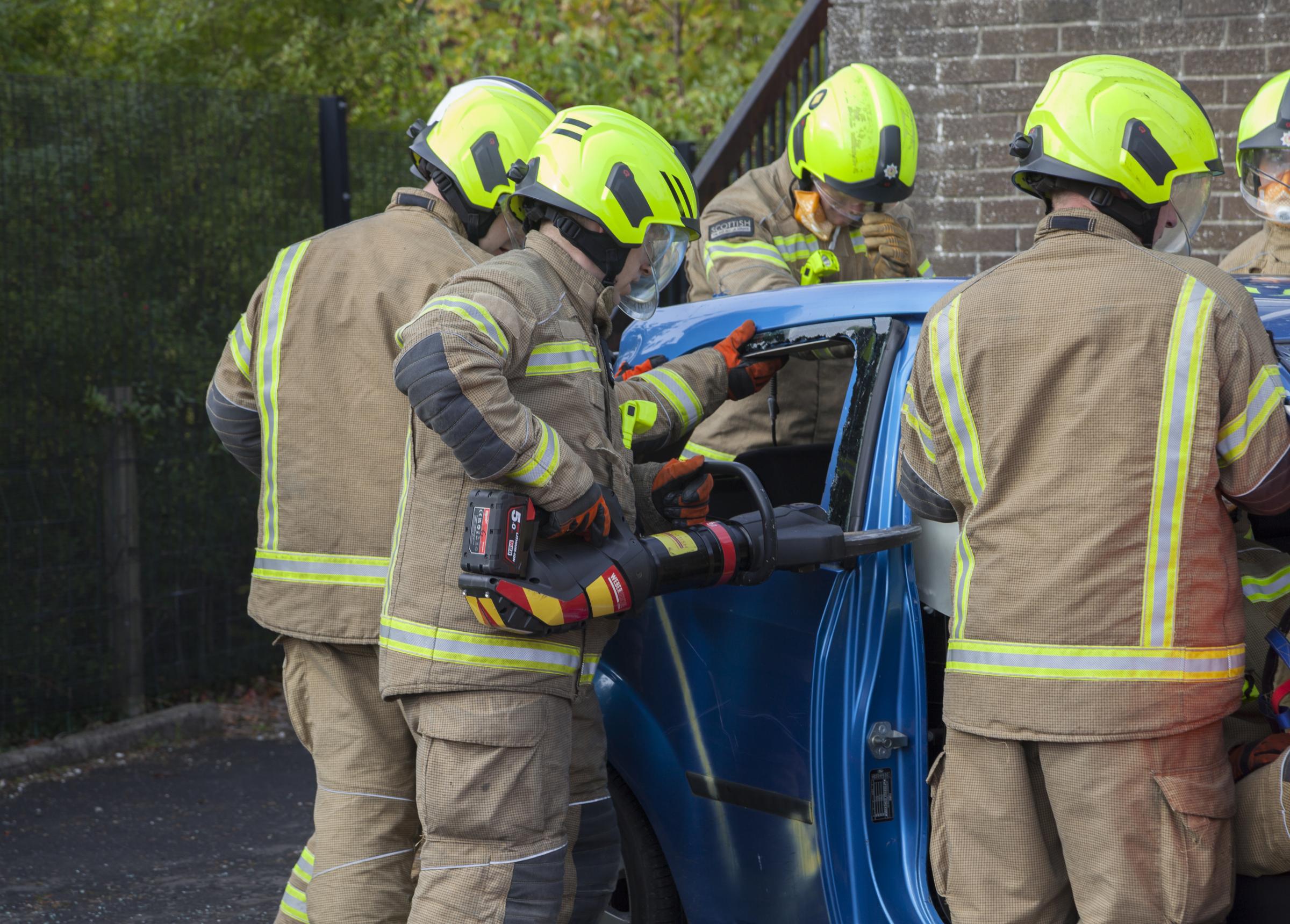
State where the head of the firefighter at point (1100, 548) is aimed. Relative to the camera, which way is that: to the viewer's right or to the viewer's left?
to the viewer's right

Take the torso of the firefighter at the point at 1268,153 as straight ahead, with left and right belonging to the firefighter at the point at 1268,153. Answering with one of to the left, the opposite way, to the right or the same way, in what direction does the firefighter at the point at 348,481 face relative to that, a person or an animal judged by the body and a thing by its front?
the opposite way

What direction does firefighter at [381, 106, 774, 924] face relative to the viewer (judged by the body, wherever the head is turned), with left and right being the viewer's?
facing to the right of the viewer

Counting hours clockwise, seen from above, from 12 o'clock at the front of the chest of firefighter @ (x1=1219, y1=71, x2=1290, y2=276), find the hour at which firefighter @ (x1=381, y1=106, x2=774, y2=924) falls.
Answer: firefighter @ (x1=381, y1=106, x2=774, y2=924) is roughly at 1 o'clock from firefighter @ (x1=1219, y1=71, x2=1290, y2=276).

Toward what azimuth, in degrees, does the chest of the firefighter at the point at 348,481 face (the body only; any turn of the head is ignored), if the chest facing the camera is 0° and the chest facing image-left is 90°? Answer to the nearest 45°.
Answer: approximately 225°

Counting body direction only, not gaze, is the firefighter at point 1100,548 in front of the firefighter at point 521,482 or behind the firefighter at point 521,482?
in front

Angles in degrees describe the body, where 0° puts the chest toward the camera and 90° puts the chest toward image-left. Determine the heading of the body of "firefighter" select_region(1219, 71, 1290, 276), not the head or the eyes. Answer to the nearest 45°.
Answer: approximately 0°

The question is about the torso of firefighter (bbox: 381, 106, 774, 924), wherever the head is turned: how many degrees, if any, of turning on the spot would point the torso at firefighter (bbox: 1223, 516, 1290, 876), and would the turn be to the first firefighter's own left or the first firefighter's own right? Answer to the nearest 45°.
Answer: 0° — they already face them

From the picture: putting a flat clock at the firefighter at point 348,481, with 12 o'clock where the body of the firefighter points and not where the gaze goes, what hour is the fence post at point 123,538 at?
The fence post is roughly at 10 o'clock from the firefighter.

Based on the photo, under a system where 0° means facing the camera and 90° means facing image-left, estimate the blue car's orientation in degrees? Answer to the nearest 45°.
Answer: approximately 315°
